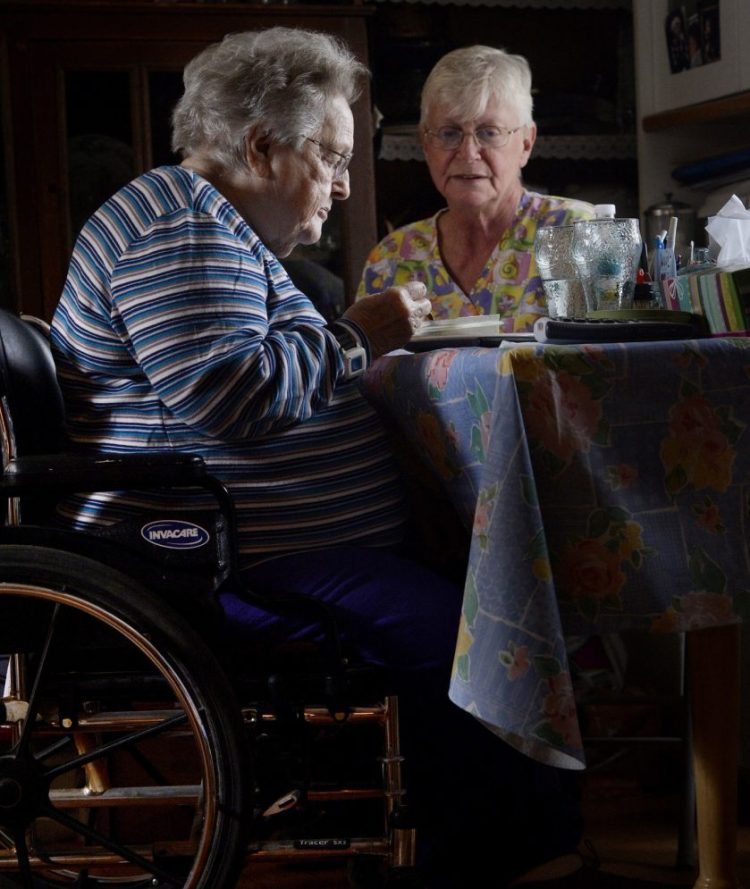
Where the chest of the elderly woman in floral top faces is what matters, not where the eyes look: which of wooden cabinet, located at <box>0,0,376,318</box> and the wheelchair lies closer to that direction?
the wheelchair

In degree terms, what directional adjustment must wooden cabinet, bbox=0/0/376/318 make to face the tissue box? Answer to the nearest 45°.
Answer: approximately 45° to its left

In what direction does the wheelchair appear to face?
to the viewer's right

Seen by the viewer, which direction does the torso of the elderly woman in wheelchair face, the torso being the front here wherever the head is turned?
to the viewer's right

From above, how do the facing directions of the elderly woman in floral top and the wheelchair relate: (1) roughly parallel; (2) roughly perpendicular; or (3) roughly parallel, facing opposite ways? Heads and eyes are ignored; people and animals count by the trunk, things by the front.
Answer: roughly perpendicular

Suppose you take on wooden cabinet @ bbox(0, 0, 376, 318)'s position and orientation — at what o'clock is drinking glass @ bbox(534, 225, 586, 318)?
The drinking glass is roughly at 11 o'clock from the wooden cabinet.

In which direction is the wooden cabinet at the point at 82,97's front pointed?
toward the camera

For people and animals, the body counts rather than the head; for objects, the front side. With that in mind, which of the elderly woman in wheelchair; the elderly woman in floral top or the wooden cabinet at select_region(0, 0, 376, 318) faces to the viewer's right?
the elderly woman in wheelchair

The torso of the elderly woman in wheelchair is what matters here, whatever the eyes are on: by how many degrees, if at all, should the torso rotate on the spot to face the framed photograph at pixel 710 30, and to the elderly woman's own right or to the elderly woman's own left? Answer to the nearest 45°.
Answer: approximately 45° to the elderly woman's own left

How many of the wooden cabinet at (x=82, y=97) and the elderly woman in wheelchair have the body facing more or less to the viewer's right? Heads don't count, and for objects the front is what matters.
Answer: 1

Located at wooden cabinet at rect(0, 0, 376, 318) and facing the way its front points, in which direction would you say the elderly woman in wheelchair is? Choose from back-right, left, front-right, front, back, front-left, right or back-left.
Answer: front

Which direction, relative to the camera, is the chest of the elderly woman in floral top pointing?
toward the camera

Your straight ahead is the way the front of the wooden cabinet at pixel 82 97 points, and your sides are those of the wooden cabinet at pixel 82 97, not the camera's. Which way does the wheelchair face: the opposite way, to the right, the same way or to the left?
to the left

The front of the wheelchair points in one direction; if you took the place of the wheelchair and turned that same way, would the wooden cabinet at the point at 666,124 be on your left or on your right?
on your left

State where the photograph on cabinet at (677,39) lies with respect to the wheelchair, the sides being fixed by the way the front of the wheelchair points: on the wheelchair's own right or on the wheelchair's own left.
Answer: on the wheelchair's own left

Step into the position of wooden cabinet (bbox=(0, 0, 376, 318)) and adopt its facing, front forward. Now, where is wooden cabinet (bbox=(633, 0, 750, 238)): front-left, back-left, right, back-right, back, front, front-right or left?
left
